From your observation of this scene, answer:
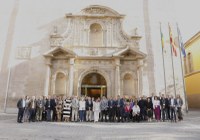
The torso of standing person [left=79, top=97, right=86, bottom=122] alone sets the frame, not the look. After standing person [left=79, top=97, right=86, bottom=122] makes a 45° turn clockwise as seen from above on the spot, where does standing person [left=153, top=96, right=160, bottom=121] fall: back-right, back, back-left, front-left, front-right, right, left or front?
back-left

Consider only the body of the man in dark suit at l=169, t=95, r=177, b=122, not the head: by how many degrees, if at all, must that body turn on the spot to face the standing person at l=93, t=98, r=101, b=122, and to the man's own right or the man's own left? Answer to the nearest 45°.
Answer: approximately 90° to the man's own right

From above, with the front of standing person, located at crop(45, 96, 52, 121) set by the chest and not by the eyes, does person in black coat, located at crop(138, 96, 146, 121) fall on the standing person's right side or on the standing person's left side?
on the standing person's left side

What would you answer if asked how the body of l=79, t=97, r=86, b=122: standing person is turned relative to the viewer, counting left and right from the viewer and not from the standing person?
facing the viewer

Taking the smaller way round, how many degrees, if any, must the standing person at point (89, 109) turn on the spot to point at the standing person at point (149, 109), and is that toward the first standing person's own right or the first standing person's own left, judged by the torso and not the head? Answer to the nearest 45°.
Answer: approximately 90° to the first standing person's own left

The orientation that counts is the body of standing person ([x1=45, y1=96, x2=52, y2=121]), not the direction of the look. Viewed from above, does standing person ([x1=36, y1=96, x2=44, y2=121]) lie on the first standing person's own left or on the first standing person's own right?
on the first standing person's own right

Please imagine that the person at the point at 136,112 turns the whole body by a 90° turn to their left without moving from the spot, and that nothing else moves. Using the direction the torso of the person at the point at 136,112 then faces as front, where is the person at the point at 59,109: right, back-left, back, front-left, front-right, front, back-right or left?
back

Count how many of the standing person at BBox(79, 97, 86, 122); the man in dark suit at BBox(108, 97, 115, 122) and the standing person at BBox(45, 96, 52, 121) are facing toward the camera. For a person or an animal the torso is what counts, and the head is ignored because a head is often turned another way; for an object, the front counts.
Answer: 3

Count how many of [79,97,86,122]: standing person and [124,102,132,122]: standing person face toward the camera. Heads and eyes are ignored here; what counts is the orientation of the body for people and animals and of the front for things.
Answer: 2

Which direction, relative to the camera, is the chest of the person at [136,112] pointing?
toward the camera

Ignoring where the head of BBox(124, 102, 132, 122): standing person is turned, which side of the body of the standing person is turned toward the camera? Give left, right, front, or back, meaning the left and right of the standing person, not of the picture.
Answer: front

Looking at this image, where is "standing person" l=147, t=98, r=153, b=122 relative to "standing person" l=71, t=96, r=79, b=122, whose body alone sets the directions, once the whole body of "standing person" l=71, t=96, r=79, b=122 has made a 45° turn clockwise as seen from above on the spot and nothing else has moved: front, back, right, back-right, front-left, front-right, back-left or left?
back-left

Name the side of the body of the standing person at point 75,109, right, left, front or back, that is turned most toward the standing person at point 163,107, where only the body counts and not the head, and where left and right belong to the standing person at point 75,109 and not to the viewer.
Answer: left

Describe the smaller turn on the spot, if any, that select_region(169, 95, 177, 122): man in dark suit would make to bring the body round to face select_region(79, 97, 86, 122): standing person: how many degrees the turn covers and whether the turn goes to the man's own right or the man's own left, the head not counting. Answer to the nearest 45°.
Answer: approximately 90° to the man's own right

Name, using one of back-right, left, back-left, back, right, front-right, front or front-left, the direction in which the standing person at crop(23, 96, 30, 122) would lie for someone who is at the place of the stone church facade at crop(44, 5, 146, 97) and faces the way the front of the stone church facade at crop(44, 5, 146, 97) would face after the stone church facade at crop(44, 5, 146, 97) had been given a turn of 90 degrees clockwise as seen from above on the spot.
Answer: front-left

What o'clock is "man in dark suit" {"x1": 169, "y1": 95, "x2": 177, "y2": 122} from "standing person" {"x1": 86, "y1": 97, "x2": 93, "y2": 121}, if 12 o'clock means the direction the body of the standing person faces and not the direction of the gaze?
The man in dark suit is roughly at 9 o'clock from the standing person.
